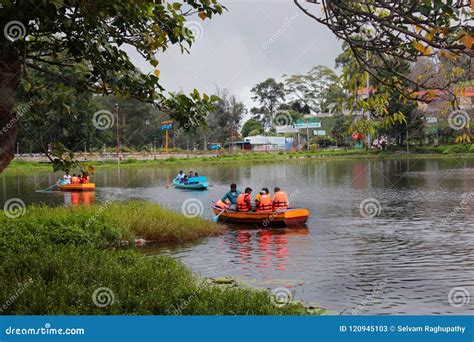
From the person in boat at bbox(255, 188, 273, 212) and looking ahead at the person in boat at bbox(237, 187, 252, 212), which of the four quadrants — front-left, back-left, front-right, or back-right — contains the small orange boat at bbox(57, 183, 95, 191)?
front-right

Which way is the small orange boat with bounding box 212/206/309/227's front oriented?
to the viewer's left

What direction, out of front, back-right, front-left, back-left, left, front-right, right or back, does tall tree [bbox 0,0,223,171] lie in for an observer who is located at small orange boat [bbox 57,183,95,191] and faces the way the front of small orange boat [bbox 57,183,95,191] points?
left

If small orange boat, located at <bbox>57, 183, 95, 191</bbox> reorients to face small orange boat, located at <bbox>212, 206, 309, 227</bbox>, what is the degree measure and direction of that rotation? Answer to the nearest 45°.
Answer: approximately 90° to its left

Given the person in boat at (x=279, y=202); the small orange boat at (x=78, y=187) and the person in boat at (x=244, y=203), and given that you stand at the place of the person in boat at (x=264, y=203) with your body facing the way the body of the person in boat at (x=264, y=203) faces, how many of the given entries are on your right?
1

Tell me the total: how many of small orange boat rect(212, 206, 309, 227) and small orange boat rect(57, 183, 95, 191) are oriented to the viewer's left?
2

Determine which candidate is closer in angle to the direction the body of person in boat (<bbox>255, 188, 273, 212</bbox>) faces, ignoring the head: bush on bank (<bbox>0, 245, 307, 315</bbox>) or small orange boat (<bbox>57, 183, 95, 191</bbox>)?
the small orange boat

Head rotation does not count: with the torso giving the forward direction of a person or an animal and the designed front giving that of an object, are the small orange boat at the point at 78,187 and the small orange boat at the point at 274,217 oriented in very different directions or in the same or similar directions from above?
same or similar directions

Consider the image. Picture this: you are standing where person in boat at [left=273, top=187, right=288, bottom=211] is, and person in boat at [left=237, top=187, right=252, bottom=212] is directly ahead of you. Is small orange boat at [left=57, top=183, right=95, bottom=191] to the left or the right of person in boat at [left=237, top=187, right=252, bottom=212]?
right

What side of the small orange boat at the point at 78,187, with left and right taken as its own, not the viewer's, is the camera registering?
left
